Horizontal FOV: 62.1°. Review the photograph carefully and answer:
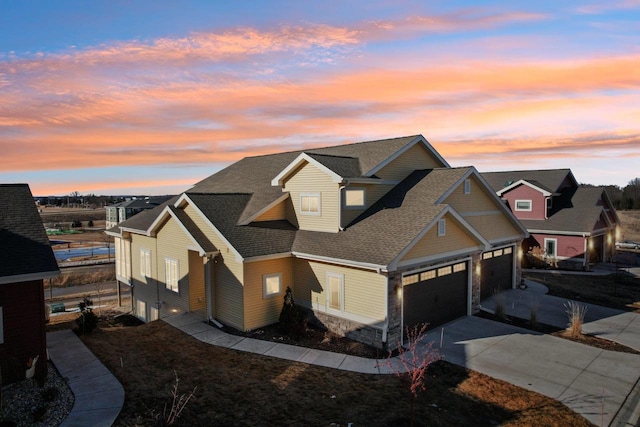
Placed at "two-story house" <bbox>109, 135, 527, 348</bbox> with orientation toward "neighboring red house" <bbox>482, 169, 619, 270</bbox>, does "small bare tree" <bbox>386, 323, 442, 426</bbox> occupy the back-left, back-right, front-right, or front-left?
back-right

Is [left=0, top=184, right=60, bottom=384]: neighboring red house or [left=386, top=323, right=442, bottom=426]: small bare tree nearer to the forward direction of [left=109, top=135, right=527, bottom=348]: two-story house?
the small bare tree

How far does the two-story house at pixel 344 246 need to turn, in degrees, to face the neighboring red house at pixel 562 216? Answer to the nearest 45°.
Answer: approximately 90° to its left

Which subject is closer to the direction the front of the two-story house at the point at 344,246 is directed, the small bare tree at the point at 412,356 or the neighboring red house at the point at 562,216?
the small bare tree

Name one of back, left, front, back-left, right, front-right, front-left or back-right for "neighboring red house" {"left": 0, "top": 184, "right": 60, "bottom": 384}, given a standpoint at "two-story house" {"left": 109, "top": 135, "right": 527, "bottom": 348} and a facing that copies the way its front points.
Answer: right
